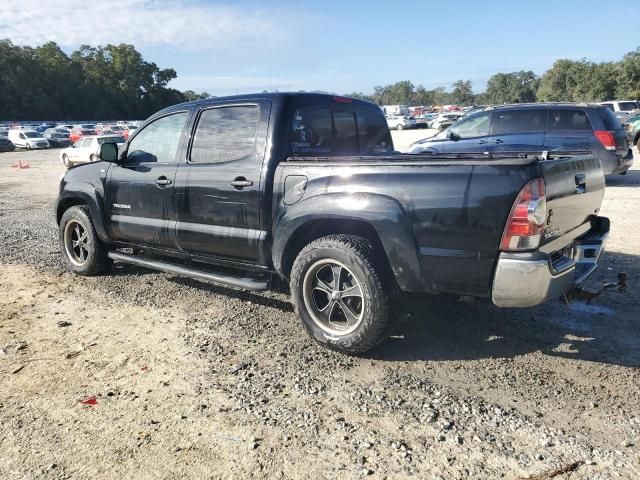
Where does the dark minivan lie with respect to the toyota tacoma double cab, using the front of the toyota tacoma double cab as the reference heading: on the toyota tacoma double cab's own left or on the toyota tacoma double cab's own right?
on the toyota tacoma double cab's own right

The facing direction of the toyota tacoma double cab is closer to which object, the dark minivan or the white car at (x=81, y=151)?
the white car

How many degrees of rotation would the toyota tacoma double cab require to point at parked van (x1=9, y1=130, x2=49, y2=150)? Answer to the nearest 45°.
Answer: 0° — it already faces it

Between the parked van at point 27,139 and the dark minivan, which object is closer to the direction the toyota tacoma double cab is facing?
the parked van

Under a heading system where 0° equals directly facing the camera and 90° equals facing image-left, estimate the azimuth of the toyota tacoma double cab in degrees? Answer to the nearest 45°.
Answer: approximately 135°

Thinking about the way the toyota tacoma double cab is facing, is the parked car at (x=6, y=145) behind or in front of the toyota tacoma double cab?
in front

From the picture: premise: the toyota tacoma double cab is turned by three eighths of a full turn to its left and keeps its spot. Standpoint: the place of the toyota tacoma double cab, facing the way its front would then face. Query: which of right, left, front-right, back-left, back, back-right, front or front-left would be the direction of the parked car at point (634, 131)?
back-left

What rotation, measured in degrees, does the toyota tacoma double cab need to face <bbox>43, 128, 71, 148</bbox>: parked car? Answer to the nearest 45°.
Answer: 0° — it already faces it

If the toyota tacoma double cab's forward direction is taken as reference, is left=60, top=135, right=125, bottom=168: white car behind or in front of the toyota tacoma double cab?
in front

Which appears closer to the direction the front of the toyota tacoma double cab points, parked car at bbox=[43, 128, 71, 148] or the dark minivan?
the parked car
